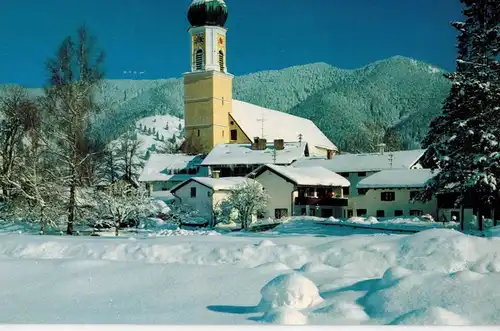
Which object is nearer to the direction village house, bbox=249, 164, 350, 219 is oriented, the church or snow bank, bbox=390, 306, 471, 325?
the snow bank

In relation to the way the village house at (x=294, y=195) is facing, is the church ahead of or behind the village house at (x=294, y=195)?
behind

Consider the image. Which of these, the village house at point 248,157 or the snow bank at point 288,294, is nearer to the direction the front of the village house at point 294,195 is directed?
the snow bank

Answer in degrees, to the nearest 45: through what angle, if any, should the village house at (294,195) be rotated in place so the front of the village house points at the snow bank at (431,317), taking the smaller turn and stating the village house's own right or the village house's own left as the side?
approximately 45° to the village house's own right

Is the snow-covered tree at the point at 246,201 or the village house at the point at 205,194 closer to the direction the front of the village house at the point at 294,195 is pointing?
the snow-covered tree

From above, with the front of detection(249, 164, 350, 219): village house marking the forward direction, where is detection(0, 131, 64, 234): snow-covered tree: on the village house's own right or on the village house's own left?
on the village house's own right

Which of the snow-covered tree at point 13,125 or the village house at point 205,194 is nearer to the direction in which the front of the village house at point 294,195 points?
the snow-covered tree

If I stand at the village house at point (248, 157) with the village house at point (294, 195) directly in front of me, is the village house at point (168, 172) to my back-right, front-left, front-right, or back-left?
back-right

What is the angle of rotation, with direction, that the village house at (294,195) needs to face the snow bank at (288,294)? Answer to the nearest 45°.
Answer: approximately 45° to its right

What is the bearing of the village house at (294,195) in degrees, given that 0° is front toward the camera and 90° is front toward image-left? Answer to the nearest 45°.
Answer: approximately 315°

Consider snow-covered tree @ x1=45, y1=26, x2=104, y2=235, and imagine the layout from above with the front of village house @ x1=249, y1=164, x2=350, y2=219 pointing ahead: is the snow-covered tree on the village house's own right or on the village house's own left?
on the village house's own right

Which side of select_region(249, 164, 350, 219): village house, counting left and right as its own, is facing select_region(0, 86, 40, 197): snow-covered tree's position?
right

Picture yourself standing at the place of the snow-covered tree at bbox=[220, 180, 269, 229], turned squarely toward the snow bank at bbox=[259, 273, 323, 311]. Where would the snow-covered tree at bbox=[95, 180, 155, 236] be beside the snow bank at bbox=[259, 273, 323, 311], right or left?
right
